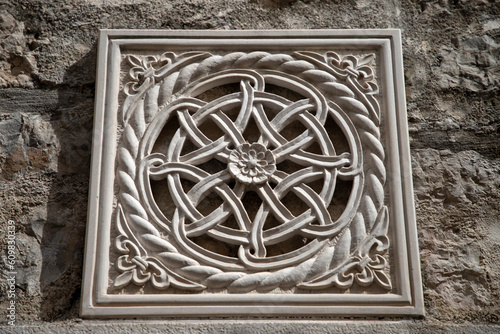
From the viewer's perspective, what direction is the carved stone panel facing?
toward the camera
